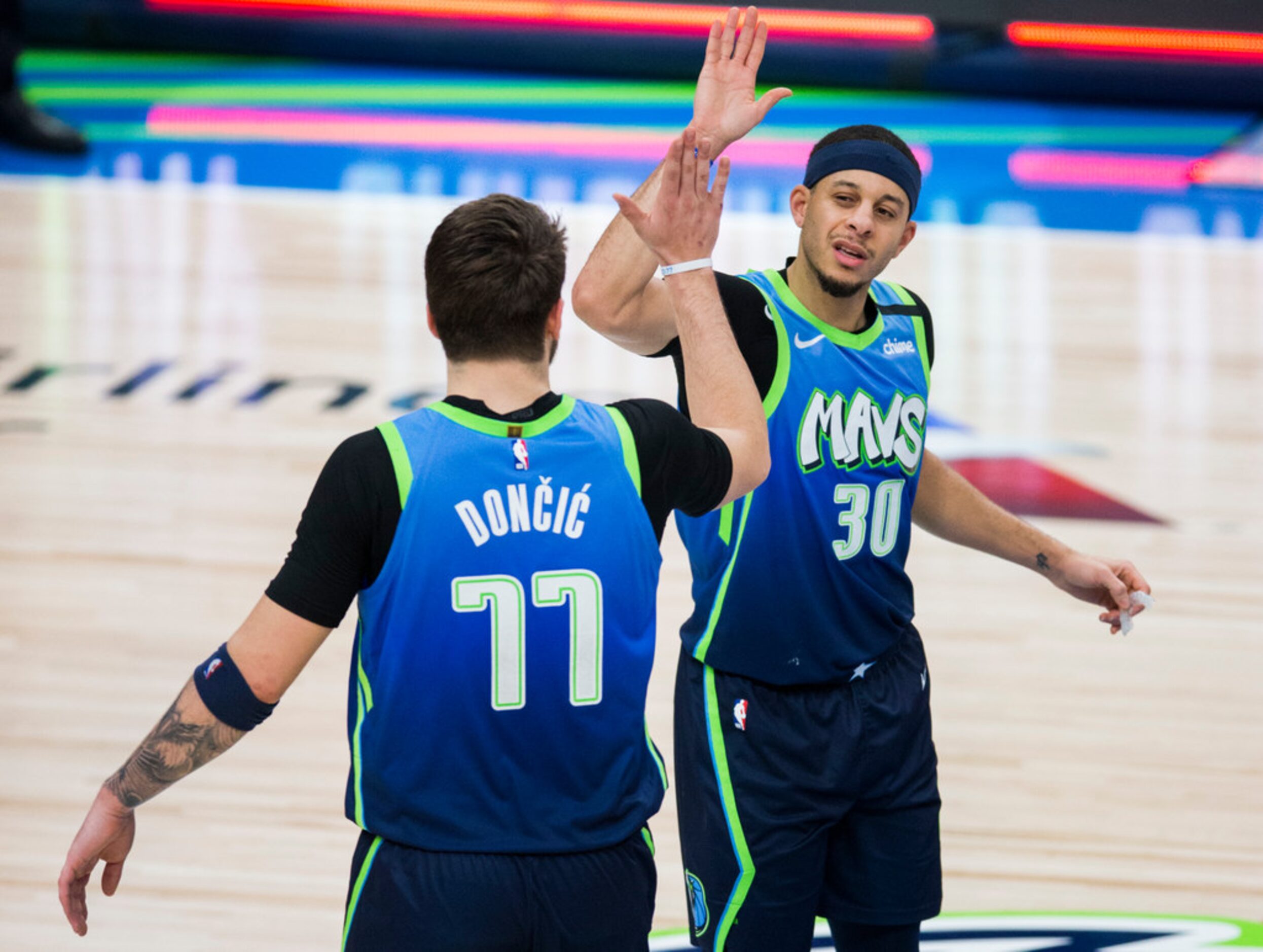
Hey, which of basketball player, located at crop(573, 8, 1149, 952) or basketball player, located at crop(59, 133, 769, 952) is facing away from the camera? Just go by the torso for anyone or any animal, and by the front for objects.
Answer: basketball player, located at crop(59, 133, 769, 952)

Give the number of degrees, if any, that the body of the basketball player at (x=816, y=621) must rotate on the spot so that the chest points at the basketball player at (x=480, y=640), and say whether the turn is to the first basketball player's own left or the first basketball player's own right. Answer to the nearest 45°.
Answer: approximately 90° to the first basketball player's own right

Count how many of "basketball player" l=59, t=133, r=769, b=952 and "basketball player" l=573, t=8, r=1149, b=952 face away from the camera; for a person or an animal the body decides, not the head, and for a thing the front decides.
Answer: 1

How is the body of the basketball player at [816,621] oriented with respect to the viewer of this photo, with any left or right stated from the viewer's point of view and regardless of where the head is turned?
facing the viewer and to the right of the viewer

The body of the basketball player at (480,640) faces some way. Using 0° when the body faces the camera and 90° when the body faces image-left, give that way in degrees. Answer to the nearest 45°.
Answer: approximately 180°

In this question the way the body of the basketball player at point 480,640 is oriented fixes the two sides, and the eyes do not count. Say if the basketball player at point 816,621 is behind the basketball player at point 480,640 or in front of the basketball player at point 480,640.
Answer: in front
